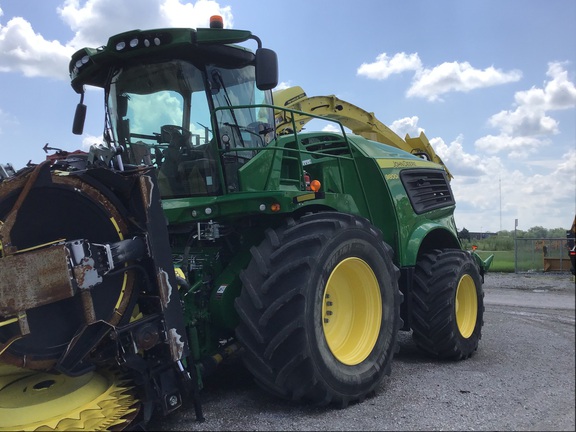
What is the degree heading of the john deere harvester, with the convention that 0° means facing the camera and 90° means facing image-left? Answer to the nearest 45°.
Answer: approximately 45°

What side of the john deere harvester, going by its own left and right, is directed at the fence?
back
